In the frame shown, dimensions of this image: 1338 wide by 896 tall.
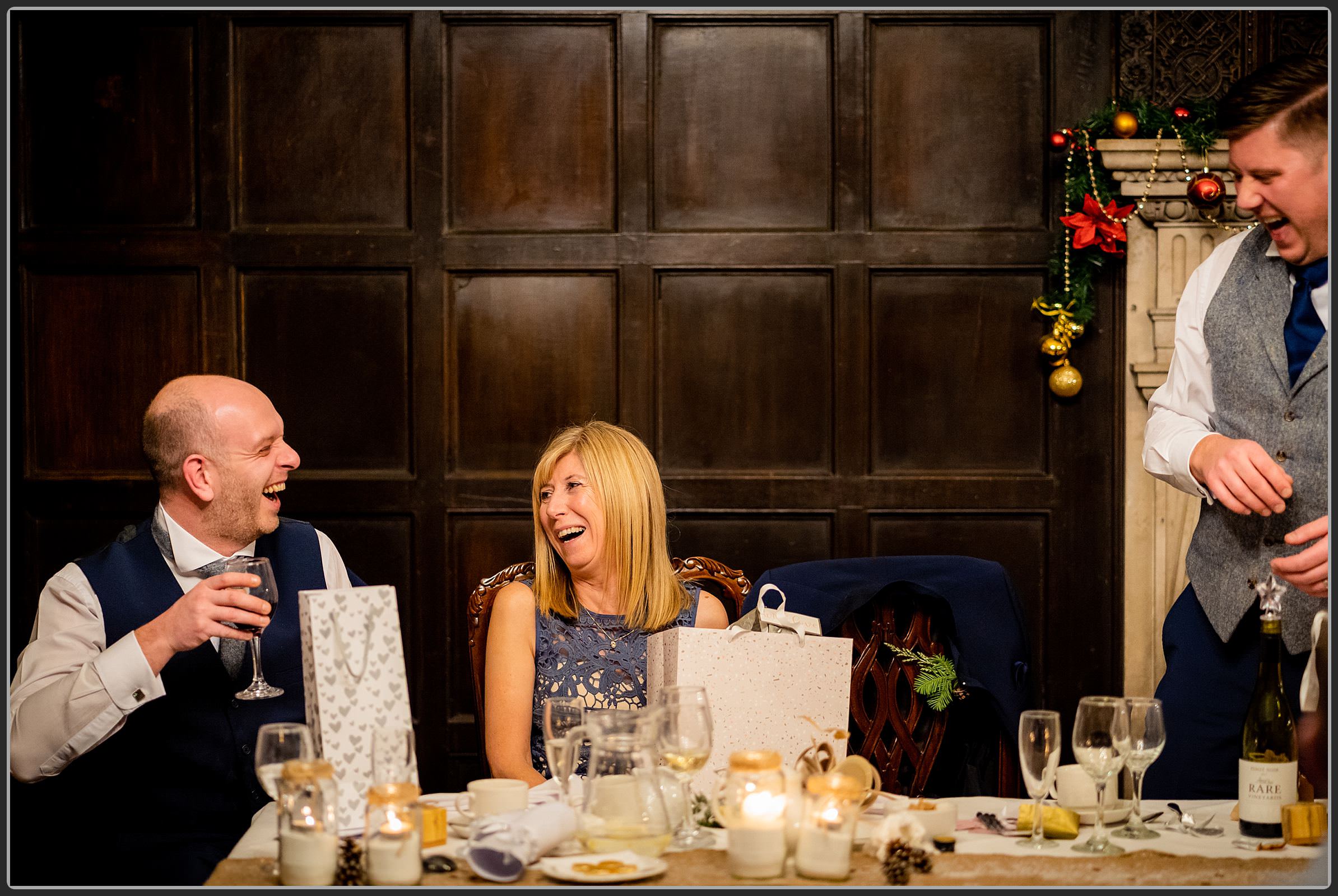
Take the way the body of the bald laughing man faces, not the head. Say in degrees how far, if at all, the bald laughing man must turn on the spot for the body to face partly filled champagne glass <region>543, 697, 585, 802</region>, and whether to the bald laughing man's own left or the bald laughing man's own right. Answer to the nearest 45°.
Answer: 0° — they already face it

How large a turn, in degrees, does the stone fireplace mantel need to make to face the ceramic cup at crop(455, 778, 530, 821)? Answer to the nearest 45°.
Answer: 0° — it already faces it

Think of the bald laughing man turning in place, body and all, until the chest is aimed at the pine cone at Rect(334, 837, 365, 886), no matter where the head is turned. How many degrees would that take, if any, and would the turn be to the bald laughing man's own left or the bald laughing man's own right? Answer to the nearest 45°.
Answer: approximately 45° to the bald laughing man's own right

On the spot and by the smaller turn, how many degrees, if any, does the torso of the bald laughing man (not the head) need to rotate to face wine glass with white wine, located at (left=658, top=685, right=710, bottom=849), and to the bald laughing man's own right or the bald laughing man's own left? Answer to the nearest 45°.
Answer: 0° — they already face it

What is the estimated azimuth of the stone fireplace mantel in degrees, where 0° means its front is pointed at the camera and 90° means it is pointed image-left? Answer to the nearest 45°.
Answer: approximately 0°

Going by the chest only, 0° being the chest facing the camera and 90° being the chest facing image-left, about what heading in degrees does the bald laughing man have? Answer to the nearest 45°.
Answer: approximately 315°

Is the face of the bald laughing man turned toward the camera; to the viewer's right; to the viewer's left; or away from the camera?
to the viewer's right
